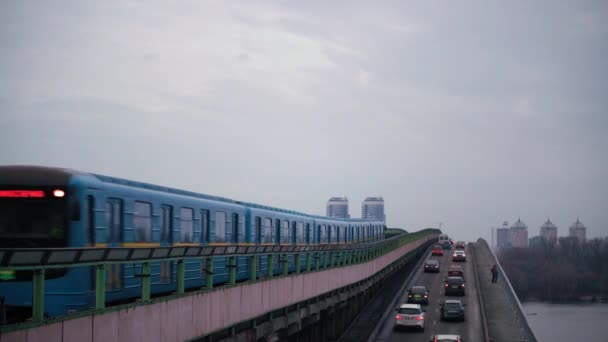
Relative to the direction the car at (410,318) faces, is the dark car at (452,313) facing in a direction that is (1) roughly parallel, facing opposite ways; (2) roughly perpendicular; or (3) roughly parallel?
roughly parallel

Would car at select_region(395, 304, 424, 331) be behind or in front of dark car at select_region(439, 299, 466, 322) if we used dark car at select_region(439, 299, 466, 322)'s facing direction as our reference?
behind

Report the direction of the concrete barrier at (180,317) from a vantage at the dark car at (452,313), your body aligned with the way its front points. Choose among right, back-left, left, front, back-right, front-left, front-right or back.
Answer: back

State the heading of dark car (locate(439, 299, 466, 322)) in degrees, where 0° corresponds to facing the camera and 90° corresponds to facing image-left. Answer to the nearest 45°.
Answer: approximately 180°
